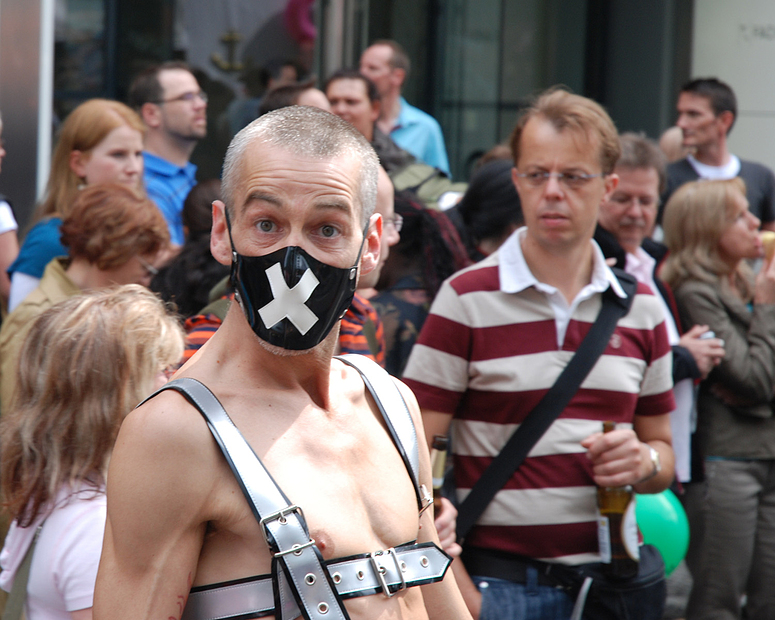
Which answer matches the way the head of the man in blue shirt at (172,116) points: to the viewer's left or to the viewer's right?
to the viewer's right

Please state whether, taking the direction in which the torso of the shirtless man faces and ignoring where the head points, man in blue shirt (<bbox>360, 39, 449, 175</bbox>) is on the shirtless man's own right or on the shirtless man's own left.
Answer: on the shirtless man's own left

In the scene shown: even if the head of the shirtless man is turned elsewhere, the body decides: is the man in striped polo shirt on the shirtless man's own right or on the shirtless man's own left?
on the shirtless man's own left

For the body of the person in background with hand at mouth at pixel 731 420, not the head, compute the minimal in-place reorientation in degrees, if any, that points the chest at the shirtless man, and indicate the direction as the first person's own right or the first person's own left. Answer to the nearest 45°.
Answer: approximately 90° to the first person's own right

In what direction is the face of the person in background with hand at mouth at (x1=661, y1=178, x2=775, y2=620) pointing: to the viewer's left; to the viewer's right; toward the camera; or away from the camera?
to the viewer's right
